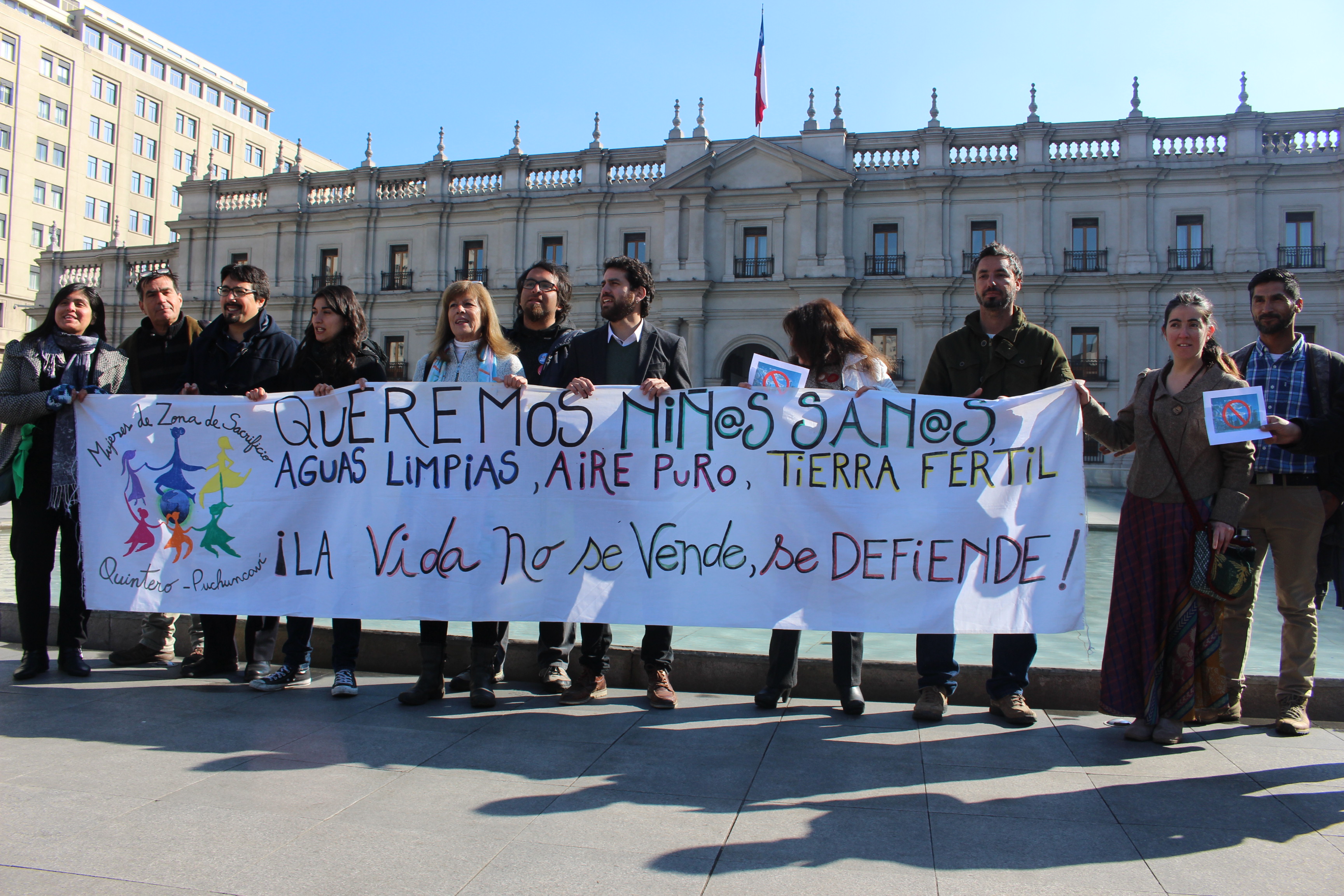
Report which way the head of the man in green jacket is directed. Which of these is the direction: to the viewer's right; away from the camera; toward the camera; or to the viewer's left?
toward the camera

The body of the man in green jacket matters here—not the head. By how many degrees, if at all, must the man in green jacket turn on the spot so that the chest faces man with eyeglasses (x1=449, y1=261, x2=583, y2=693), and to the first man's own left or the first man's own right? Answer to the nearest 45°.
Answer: approximately 90° to the first man's own right

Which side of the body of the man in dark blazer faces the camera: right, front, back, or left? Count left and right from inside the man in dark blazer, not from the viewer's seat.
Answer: front

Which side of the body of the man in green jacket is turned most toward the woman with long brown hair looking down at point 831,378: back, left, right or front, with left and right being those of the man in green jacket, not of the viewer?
right

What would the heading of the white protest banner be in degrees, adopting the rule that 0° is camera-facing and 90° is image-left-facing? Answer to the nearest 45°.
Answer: approximately 0°

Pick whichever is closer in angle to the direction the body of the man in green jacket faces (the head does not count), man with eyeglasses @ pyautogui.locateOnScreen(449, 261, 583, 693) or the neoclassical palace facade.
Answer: the man with eyeglasses

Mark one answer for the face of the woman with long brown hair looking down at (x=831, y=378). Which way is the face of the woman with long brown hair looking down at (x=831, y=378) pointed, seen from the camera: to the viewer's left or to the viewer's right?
to the viewer's left

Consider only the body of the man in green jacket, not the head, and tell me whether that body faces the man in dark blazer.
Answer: no

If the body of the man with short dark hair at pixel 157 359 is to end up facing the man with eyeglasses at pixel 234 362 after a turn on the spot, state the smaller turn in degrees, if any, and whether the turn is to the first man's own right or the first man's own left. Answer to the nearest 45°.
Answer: approximately 45° to the first man's own left

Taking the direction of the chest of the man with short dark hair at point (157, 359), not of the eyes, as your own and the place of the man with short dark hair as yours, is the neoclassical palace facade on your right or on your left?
on your left

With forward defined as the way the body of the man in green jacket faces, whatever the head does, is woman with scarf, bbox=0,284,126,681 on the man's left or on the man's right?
on the man's right

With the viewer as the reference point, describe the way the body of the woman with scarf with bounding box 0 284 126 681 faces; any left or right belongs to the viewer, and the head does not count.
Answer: facing the viewer

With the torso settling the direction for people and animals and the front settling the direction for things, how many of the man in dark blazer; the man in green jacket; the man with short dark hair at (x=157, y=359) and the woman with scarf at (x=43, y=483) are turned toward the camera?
4

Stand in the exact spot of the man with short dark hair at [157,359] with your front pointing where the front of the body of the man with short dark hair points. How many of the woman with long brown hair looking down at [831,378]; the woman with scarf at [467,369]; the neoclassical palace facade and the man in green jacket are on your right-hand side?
0

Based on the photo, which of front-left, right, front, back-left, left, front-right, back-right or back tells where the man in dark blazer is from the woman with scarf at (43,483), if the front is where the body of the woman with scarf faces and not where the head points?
front-left
